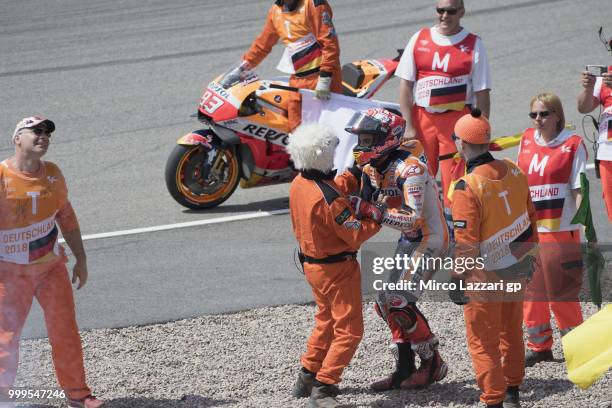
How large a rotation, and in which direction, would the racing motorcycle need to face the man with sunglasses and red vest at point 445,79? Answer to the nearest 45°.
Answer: approximately 135° to its left

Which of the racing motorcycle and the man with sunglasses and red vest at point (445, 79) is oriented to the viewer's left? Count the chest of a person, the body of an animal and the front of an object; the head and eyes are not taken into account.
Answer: the racing motorcycle

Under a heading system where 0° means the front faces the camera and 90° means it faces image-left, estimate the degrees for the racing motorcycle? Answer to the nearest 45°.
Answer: approximately 90°

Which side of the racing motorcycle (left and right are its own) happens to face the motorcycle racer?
left

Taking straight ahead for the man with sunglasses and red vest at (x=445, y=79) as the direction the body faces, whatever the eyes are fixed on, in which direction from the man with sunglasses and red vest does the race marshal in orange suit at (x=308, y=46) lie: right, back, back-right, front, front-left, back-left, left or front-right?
back-right

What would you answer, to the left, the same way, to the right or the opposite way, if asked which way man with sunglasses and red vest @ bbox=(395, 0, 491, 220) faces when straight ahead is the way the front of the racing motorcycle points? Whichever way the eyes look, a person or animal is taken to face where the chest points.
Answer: to the left

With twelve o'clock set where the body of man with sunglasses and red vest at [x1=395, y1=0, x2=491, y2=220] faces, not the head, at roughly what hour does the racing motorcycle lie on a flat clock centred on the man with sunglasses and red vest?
The racing motorcycle is roughly at 4 o'clock from the man with sunglasses and red vest.

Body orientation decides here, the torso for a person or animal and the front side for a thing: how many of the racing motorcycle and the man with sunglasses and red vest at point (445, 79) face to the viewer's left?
1

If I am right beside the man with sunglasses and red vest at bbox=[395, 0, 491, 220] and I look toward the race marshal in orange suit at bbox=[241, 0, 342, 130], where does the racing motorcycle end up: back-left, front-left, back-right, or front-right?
front-left

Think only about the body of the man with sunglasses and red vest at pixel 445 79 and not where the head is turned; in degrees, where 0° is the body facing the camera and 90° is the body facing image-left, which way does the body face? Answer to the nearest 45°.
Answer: approximately 0°
